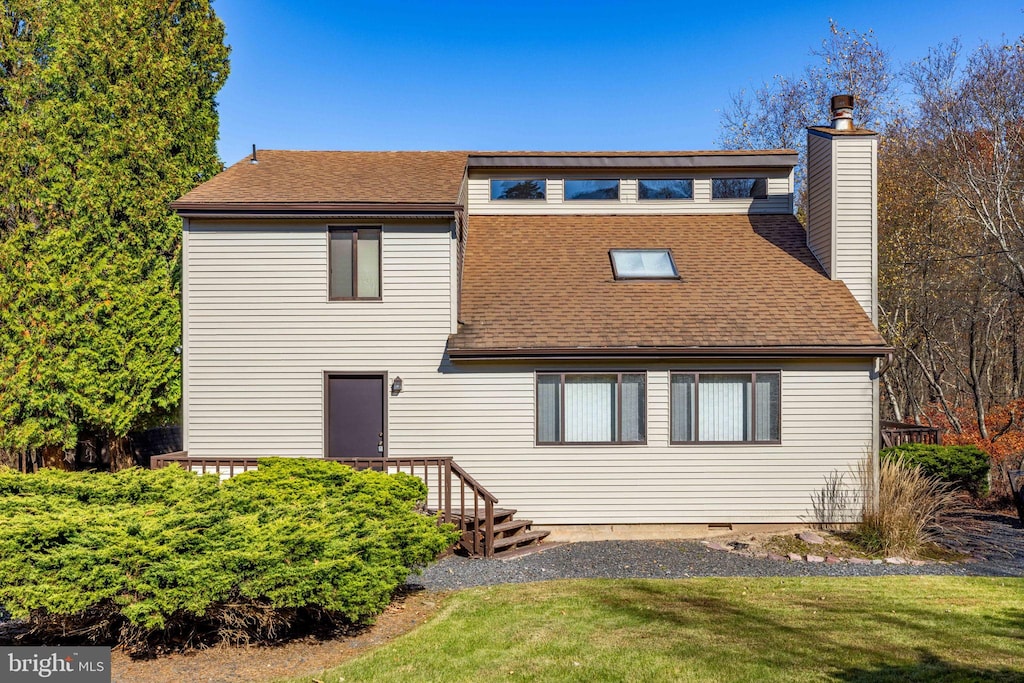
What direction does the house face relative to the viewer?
toward the camera

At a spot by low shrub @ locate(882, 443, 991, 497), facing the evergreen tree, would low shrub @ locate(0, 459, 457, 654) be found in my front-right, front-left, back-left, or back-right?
front-left

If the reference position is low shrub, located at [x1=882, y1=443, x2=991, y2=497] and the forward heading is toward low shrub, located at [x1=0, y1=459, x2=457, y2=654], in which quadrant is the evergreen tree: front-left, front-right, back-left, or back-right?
front-right

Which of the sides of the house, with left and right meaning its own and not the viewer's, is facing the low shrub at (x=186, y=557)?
front

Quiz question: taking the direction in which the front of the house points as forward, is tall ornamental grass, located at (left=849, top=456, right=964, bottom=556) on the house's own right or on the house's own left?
on the house's own left
